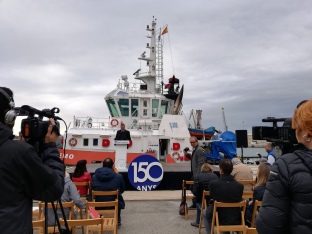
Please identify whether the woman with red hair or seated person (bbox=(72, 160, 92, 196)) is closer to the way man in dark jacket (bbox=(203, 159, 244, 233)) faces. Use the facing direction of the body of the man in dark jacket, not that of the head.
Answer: the seated person

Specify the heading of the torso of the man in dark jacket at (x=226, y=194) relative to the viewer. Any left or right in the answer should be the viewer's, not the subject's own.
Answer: facing away from the viewer

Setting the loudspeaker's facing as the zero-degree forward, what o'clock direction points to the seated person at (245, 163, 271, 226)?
The seated person is roughly at 12 o'clock from the loudspeaker.

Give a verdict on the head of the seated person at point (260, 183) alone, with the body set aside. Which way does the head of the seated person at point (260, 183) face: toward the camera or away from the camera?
away from the camera

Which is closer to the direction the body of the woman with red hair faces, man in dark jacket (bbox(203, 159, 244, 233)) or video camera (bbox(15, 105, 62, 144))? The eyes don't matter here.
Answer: the man in dark jacket

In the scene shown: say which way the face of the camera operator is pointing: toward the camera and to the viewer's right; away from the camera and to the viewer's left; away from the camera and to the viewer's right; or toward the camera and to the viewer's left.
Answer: away from the camera and to the viewer's right

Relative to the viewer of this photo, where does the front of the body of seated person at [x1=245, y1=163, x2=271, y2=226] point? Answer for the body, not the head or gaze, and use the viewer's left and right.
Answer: facing away from the viewer and to the left of the viewer

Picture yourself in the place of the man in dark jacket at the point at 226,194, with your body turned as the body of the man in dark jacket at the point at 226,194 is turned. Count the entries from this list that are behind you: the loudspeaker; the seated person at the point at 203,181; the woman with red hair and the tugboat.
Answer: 1

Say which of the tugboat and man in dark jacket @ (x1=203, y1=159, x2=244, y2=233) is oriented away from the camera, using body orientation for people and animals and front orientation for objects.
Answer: the man in dark jacket

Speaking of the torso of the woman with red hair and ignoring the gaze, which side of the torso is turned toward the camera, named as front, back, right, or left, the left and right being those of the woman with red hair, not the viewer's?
back

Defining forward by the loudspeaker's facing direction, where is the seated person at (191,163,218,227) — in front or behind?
in front

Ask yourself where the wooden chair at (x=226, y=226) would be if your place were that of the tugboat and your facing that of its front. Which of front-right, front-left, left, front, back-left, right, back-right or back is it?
left

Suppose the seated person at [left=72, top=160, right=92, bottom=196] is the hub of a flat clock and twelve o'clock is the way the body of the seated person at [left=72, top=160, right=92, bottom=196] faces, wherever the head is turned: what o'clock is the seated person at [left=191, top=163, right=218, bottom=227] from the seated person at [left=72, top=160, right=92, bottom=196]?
the seated person at [left=191, top=163, right=218, bottom=227] is roughly at 4 o'clock from the seated person at [left=72, top=160, right=92, bottom=196].

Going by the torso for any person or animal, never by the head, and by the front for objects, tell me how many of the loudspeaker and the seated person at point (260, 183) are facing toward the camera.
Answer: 1

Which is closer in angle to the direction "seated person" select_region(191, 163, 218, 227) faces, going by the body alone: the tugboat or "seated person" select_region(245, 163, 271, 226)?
the tugboat
